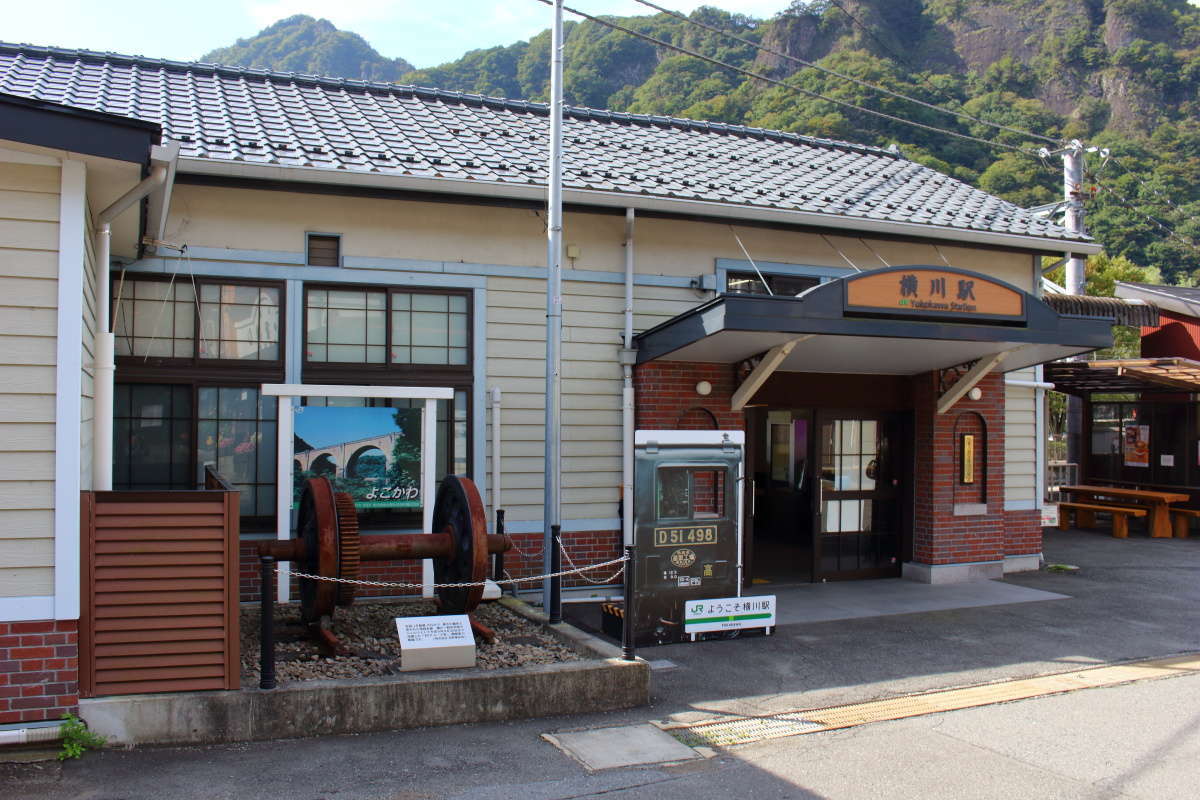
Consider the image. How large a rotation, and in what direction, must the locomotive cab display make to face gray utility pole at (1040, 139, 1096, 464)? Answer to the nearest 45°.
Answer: approximately 135° to its left

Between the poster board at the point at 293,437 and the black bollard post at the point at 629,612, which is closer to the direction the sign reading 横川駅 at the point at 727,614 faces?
the black bollard post

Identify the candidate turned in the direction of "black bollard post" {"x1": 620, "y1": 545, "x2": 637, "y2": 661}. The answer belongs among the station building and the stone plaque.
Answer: the station building

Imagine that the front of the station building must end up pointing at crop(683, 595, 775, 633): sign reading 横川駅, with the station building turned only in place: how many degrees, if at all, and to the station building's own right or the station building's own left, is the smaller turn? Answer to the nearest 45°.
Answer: approximately 45° to the station building's own left

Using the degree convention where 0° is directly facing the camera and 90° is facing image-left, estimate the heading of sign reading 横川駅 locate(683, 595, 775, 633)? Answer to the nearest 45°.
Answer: approximately 0°

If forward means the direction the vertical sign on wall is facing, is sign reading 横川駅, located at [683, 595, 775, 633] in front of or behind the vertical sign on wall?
in front

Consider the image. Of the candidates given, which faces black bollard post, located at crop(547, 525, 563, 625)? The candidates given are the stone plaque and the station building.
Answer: the station building

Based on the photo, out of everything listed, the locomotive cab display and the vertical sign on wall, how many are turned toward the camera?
2
